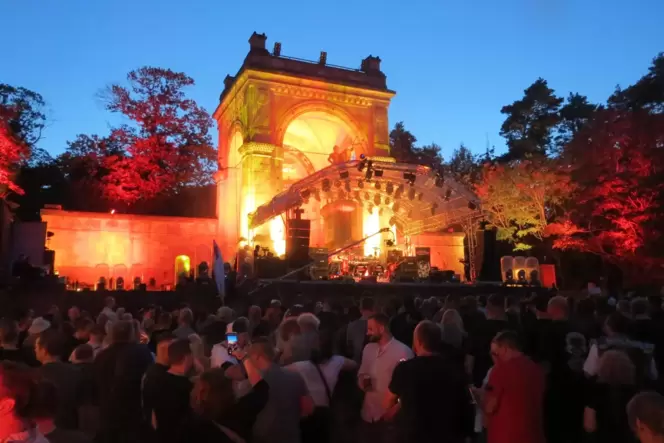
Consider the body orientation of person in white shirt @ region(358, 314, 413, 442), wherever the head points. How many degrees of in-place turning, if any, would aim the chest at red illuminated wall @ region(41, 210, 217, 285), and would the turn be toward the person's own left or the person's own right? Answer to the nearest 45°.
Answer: approximately 90° to the person's own right

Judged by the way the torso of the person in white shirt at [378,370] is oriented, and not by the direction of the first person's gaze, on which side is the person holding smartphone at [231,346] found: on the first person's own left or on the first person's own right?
on the first person's own right

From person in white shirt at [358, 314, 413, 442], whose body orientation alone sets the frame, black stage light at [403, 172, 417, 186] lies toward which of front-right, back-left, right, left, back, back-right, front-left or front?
back-right

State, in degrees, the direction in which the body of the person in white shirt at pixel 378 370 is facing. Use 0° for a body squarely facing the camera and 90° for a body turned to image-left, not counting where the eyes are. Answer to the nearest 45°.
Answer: approximately 45°

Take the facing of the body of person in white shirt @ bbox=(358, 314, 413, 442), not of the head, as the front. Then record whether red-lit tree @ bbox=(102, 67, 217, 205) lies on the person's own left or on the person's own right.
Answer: on the person's own right

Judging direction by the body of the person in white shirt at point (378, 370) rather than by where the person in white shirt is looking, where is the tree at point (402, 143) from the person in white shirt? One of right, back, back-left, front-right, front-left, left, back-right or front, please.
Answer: back-right

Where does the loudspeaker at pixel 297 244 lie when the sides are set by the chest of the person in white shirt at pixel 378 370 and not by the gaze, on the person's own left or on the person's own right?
on the person's own right

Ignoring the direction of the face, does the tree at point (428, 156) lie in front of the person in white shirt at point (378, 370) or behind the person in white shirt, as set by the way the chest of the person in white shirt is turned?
behind
